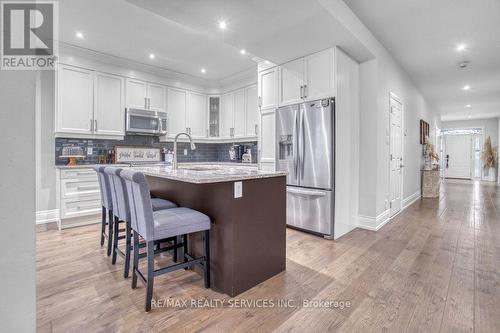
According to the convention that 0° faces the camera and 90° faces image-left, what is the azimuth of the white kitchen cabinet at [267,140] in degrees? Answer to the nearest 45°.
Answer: approximately 45°

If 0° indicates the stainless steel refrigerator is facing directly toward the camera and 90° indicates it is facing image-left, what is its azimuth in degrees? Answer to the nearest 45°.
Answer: approximately 45°

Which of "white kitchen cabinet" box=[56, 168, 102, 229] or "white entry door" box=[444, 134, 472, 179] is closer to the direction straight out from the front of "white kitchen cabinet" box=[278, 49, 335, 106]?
the white kitchen cabinet

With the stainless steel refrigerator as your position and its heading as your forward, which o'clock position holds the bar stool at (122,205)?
The bar stool is roughly at 12 o'clock from the stainless steel refrigerator.

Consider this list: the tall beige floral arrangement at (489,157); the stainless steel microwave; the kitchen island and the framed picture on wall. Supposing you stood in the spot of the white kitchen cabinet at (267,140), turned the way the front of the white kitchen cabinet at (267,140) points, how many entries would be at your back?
2

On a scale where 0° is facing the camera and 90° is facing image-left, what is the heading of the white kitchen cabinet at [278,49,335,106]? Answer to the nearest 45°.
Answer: approximately 45°

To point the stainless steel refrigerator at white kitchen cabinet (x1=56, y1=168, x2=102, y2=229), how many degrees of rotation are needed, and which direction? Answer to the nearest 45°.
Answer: approximately 45° to its right

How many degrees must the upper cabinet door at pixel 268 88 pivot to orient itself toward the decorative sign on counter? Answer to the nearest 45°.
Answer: approximately 45° to its right
